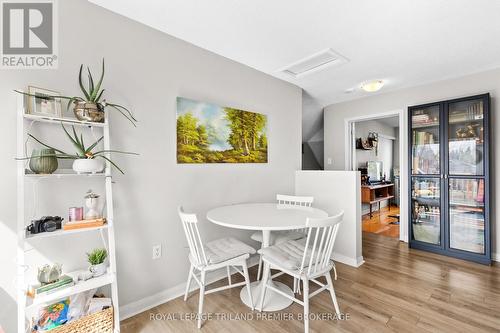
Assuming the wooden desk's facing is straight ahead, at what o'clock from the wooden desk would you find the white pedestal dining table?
The white pedestal dining table is roughly at 2 o'clock from the wooden desk.

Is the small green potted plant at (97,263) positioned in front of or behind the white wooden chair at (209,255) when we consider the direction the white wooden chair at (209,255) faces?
behind

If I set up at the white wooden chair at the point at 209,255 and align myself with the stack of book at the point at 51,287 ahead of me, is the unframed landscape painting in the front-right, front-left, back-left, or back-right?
back-right

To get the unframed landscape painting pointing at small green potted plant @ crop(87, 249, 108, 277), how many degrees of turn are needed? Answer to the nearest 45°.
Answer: approximately 90° to its right

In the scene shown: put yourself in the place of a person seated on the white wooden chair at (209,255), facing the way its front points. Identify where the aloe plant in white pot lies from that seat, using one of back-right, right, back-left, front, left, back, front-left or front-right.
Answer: back-left

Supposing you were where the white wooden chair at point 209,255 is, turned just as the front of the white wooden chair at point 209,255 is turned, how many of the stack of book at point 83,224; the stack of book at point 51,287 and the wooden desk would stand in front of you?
1

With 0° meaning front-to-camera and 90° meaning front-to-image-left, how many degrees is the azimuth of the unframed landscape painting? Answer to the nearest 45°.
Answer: approximately 315°
